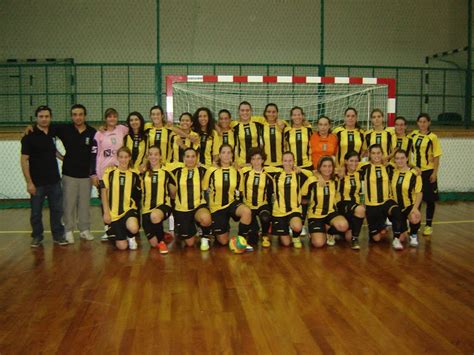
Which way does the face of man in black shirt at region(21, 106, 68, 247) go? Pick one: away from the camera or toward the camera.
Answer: toward the camera

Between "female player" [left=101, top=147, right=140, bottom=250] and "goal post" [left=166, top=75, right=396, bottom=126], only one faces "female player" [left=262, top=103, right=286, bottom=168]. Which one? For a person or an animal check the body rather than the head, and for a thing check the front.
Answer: the goal post

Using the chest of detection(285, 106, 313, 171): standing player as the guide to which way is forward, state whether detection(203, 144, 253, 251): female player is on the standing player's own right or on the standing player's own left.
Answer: on the standing player's own right

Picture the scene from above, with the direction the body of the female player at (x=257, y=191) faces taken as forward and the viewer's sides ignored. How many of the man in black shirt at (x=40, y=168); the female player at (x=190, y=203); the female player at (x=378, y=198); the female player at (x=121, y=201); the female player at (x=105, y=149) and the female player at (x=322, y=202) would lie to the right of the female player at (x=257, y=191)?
4

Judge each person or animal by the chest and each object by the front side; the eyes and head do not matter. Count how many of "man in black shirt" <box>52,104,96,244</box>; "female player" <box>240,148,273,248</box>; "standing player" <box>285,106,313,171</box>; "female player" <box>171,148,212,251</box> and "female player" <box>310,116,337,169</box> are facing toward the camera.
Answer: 5

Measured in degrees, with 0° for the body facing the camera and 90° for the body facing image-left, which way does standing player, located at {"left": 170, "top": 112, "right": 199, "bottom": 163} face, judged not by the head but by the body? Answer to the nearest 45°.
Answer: approximately 0°

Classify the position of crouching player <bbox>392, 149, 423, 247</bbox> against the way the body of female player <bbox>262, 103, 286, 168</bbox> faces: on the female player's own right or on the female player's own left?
on the female player's own left

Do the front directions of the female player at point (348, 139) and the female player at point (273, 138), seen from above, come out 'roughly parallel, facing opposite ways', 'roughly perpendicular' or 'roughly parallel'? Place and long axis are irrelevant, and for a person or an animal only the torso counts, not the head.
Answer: roughly parallel

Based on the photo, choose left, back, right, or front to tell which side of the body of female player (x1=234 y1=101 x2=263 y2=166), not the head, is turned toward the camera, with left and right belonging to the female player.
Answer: front

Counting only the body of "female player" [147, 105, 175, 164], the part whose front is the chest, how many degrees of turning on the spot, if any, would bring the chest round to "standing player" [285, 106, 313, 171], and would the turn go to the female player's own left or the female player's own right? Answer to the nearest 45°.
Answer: approximately 90° to the female player's own left

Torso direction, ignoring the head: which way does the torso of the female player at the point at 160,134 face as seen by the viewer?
toward the camera
